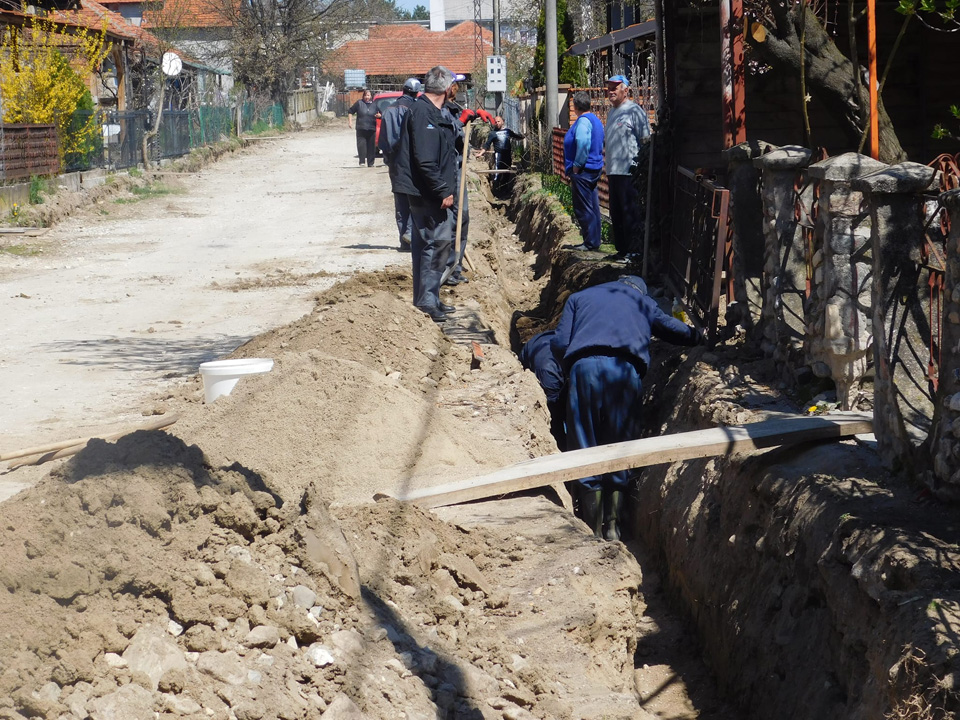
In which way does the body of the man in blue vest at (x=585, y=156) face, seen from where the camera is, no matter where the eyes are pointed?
to the viewer's left

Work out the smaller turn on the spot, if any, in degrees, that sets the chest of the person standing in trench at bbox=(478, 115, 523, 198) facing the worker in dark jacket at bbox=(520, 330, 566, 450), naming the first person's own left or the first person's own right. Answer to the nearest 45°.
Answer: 0° — they already face them

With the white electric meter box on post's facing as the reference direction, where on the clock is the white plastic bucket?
The white plastic bucket is roughly at 12 o'clock from the white electric meter box on post.

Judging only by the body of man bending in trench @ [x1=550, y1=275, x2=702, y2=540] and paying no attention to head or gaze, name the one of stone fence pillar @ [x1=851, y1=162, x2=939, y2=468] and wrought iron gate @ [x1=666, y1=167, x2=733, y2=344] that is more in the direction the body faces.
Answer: the wrought iron gate

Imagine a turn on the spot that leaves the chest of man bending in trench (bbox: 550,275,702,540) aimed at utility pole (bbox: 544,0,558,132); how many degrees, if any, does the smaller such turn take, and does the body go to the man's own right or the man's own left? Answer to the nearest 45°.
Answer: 0° — they already face it

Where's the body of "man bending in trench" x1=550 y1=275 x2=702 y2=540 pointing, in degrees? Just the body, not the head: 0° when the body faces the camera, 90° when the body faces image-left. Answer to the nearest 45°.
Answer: approximately 180°

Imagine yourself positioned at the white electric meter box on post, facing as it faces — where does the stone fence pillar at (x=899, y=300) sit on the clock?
The stone fence pillar is roughly at 12 o'clock from the white electric meter box on post.

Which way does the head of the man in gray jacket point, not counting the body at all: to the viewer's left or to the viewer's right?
to the viewer's left

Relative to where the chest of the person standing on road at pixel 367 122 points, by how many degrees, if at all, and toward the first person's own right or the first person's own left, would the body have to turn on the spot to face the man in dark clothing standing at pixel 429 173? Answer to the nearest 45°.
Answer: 0° — they already face them

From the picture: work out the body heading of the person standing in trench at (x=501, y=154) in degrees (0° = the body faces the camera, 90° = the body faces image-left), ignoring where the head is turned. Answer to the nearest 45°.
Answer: approximately 0°

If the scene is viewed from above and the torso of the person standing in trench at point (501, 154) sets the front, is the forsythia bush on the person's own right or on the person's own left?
on the person's own right

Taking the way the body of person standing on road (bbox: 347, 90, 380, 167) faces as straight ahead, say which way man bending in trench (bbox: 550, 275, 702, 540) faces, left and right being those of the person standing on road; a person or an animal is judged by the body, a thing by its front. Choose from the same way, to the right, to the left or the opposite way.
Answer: the opposite way

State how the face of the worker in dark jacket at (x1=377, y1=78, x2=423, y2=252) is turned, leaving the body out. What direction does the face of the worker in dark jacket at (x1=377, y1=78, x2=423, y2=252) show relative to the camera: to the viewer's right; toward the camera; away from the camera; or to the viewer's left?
away from the camera

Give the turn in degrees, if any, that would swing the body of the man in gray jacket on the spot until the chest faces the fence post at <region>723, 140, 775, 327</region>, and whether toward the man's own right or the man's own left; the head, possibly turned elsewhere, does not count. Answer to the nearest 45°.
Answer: approximately 45° to the man's own left
